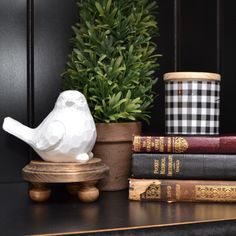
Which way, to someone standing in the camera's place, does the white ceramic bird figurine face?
facing the viewer and to the right of the viewer
